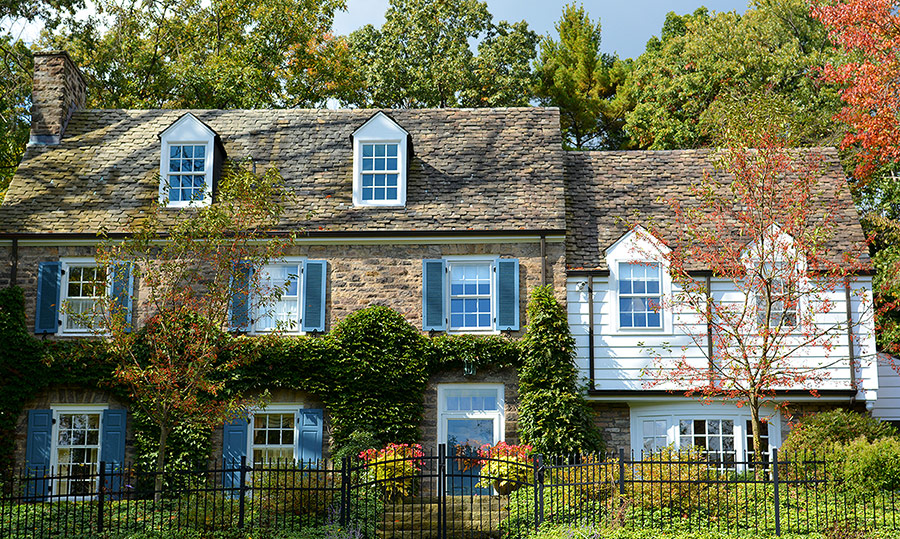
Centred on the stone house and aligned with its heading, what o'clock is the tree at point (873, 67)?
The tree is roughly at 9 o'clock from the stone house.

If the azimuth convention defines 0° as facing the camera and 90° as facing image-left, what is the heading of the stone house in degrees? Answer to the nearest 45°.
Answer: approximately 0°

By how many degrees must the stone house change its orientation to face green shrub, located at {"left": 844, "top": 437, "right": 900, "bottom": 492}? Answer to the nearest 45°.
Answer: approximately 45° to its left

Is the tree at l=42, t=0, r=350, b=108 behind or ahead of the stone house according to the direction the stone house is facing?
behind

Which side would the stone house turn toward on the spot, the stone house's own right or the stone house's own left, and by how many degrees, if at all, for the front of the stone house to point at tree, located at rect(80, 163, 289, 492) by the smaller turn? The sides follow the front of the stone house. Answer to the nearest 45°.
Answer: approximately 45° to the stone house's own right

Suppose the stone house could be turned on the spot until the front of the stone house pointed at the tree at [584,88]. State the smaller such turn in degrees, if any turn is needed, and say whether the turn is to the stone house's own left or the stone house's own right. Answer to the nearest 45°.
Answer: approximately 180°

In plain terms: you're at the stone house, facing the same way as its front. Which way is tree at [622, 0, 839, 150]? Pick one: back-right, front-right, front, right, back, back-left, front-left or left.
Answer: back-left

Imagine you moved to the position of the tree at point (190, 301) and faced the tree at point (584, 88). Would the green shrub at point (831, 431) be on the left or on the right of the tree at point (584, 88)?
right

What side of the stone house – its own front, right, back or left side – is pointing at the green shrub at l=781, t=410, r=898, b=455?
left

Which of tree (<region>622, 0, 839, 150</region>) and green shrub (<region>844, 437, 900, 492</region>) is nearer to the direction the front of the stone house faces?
the green shrub
